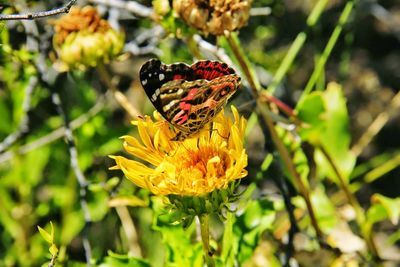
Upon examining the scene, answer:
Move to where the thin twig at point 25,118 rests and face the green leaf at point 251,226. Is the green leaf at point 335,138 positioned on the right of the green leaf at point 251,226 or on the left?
left

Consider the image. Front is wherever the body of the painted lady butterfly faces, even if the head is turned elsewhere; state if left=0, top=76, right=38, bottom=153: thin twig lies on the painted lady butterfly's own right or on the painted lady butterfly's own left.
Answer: on the painted lady butterfly's own right

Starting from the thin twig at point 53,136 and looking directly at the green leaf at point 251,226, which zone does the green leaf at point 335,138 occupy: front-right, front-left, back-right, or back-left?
front-left
